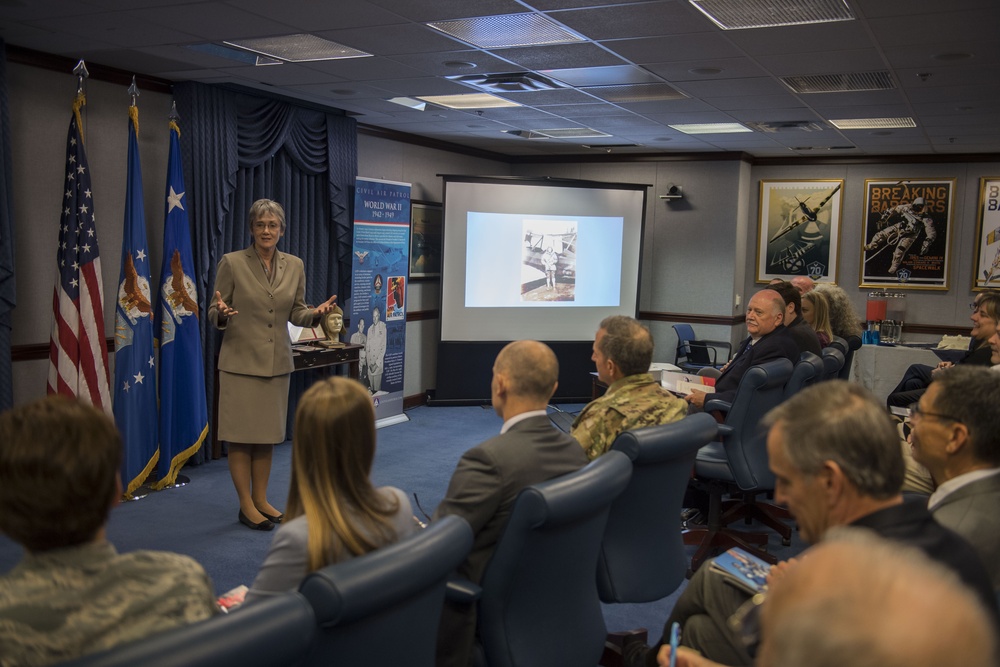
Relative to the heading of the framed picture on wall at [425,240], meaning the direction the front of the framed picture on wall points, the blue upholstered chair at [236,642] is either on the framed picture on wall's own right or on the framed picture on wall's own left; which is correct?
on the framed picture on wall's own right

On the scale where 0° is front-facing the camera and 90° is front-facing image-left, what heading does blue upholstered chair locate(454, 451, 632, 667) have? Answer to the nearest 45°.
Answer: approximately 135°

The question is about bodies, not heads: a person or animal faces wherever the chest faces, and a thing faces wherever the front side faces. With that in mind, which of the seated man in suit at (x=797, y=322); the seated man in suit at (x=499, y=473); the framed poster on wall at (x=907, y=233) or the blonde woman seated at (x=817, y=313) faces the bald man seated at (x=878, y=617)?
the framed poster on wall

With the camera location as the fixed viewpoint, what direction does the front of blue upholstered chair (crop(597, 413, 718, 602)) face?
facing away from the viewer and to the left of the viewer

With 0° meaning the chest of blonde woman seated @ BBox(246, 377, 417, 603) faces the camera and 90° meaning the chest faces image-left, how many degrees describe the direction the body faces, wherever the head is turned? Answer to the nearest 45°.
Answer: approximately 135°

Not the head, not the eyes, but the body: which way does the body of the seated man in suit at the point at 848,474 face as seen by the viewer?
to the viewer's left

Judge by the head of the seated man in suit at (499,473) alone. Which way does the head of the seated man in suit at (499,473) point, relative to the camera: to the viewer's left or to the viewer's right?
to the viewer's left

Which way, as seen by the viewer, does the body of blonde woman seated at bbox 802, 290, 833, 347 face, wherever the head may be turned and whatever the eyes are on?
to the viewer's left

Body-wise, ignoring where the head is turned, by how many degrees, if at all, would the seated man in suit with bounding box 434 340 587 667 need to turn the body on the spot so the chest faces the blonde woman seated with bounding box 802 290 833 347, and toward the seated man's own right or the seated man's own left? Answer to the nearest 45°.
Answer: approximately 90° to the seated man's own right

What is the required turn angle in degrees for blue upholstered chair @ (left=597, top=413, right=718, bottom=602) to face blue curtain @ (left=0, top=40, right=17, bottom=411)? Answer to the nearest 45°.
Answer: approximately 45° to its left
